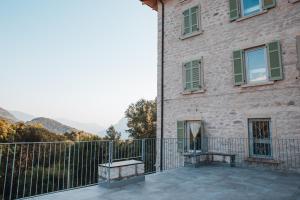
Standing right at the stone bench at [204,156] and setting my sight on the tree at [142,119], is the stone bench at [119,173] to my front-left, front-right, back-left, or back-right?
back-left

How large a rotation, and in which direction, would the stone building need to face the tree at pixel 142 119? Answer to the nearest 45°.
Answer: approximately 90° to its right

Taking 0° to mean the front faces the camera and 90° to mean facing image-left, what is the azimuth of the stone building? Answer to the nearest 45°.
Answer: approximately 45°

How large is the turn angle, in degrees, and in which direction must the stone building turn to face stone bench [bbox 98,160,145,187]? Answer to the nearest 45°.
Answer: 0° — it already faces it
